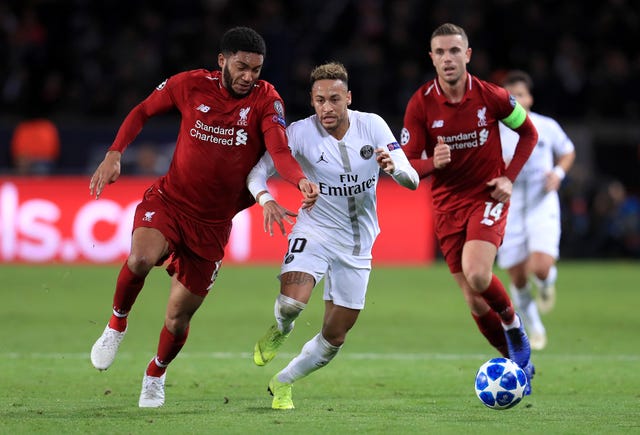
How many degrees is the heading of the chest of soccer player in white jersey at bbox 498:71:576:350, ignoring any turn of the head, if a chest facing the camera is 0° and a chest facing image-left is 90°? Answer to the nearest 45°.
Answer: approximately 0°

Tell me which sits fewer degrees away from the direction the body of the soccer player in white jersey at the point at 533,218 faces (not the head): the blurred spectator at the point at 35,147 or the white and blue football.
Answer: the white and blue football

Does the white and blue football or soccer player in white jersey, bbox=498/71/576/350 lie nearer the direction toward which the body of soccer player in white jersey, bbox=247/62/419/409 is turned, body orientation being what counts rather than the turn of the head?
the white and blue football

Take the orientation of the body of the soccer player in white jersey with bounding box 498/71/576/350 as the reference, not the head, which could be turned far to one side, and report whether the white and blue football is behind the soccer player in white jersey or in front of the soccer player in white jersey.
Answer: in front

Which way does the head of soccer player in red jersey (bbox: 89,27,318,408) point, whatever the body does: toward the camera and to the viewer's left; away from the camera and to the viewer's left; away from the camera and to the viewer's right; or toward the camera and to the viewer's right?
toward the camera and to the viewer's right

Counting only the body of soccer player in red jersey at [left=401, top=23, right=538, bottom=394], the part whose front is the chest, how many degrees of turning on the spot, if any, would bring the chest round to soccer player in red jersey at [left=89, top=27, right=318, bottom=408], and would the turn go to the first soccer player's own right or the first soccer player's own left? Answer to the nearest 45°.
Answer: approximately 45° to the first soccer player's own right

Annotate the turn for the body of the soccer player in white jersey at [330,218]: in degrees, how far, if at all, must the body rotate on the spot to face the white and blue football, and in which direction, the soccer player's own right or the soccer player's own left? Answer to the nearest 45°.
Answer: approximately 45° to the soccer player's own left
